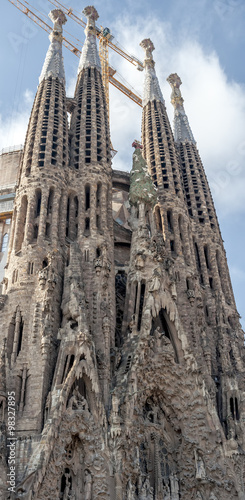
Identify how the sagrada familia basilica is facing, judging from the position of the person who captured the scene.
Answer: facing the viewer and to the right of the viewer
